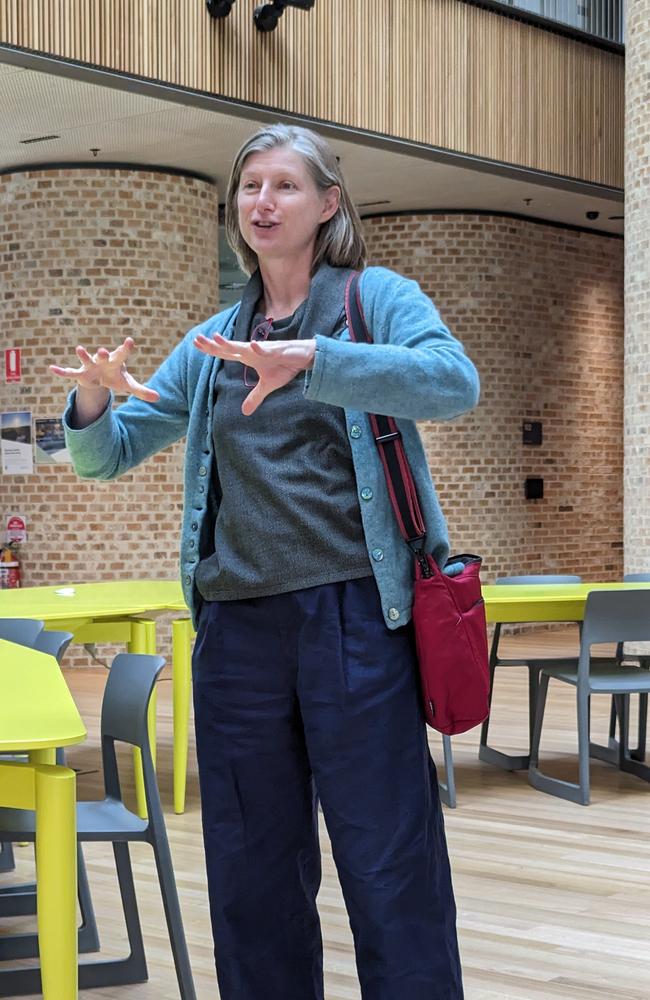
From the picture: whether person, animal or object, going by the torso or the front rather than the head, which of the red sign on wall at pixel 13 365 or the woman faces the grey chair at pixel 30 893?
the red sign on wall

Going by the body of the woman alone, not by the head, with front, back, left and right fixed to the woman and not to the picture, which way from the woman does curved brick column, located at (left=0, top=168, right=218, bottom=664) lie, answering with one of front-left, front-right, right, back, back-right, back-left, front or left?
back-right

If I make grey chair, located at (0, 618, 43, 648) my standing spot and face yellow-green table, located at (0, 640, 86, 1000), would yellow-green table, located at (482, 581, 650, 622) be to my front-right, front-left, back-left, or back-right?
back-left

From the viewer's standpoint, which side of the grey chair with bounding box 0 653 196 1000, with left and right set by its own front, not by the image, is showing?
left

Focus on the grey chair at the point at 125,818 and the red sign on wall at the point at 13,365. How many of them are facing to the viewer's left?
1

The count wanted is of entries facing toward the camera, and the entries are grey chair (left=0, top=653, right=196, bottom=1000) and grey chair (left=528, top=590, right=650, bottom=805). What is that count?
0

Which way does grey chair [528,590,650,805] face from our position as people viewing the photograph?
facing away from the viewer and to the left of the viewer

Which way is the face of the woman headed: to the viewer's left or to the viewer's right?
to the viewer's left

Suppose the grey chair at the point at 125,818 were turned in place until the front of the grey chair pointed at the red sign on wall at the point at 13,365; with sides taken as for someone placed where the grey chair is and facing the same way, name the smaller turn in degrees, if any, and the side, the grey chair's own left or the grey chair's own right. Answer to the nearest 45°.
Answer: approximately 90° to the grey chair's own right

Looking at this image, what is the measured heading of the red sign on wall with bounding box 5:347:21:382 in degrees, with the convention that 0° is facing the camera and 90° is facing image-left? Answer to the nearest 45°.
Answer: approximately 0°

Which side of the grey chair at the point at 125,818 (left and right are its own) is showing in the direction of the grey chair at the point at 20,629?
right

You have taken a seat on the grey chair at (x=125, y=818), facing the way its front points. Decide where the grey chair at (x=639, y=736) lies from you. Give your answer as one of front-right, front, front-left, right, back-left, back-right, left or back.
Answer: back-right
